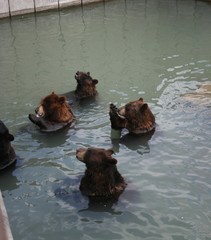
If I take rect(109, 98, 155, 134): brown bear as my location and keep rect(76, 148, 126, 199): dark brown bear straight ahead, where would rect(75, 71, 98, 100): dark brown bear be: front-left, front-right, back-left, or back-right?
back-right

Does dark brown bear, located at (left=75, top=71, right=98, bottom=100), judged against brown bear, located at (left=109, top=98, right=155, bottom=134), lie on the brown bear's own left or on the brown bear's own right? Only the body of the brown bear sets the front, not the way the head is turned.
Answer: on the brown bear's own right

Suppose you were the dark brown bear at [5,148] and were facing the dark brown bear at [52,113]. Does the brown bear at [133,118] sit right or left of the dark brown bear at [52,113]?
right

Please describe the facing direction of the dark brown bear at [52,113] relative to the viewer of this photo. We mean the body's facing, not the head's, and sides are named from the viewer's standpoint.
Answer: facing to the left of the viewer

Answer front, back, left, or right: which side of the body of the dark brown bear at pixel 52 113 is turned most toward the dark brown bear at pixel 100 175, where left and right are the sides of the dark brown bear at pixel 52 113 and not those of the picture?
left

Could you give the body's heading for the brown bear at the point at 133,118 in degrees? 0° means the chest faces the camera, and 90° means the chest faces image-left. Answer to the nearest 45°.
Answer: approximately 90°
